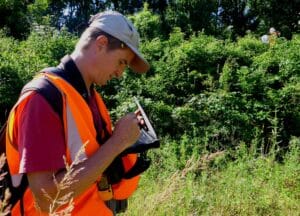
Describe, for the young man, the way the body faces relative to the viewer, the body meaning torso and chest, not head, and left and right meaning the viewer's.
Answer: facing the viewer and to the right of the viewer
